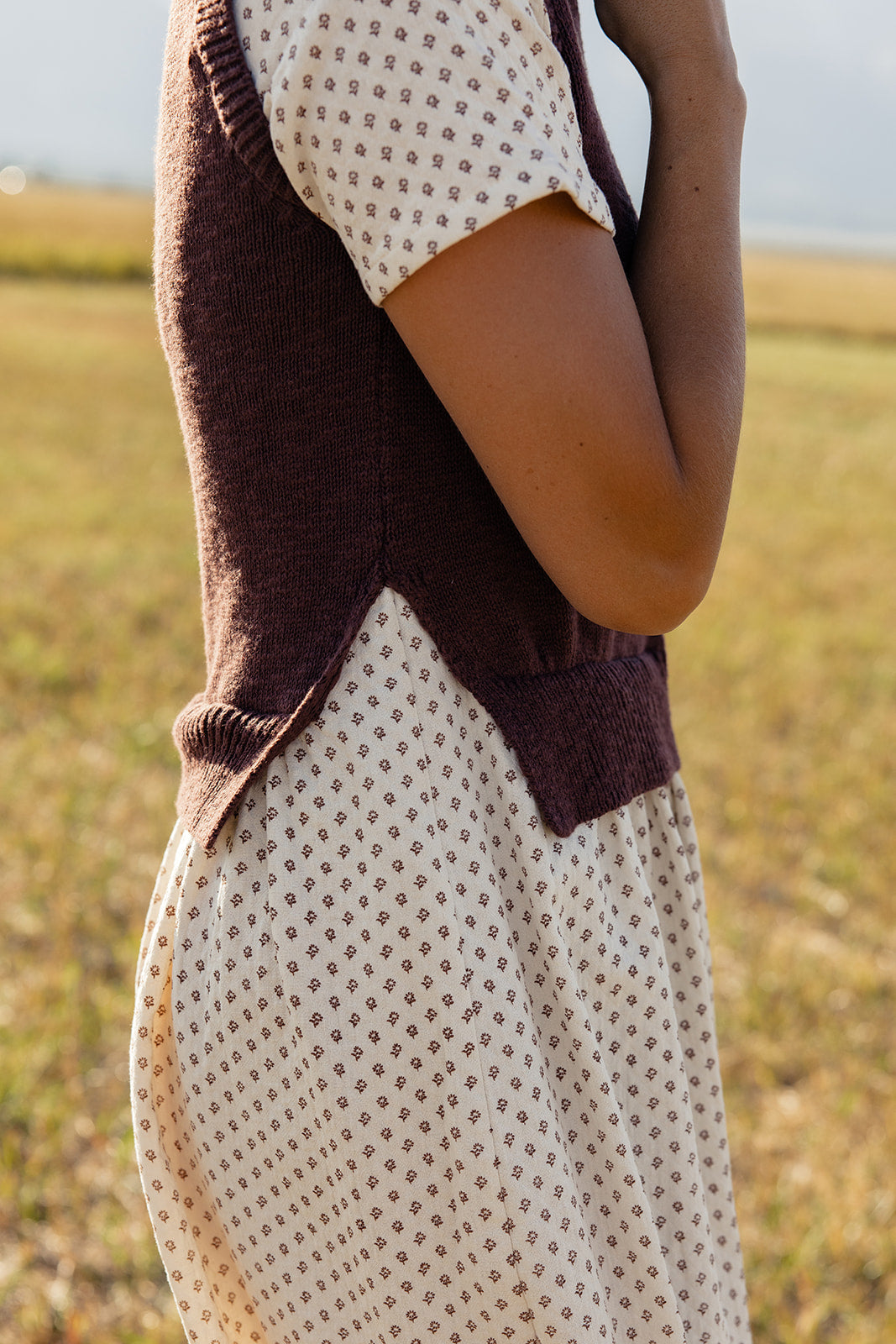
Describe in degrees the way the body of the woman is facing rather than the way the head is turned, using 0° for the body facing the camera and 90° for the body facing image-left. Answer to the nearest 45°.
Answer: approximately 270°
